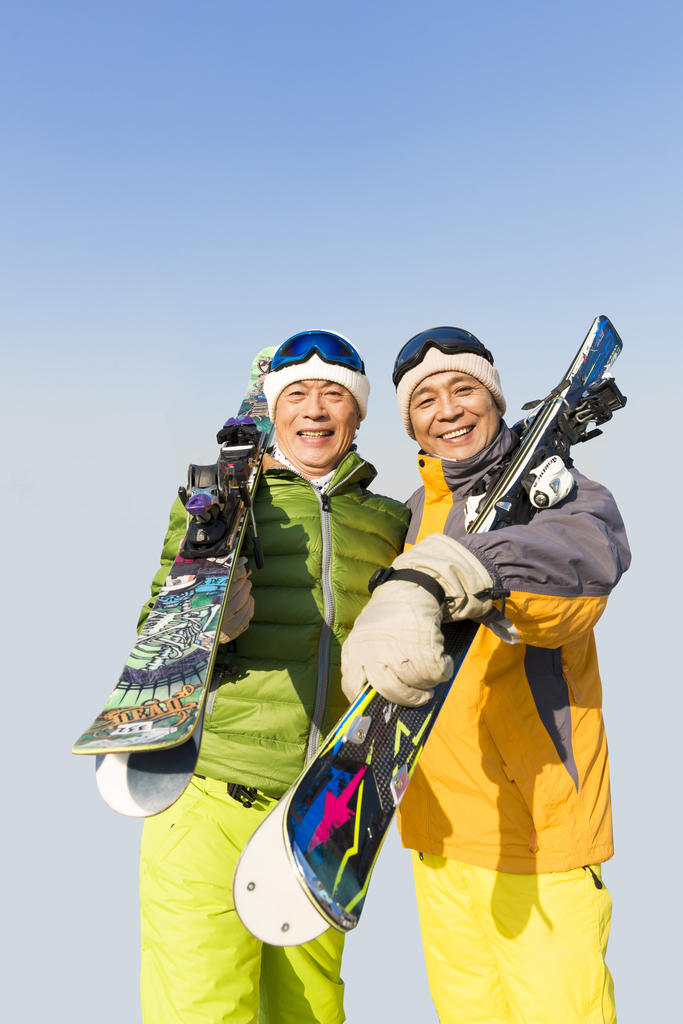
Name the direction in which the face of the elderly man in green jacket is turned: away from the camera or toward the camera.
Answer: toward the camera

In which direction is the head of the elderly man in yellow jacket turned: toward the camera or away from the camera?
toward the camera

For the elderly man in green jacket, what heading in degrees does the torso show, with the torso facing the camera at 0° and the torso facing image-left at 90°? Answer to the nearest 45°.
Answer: approximately 0°
